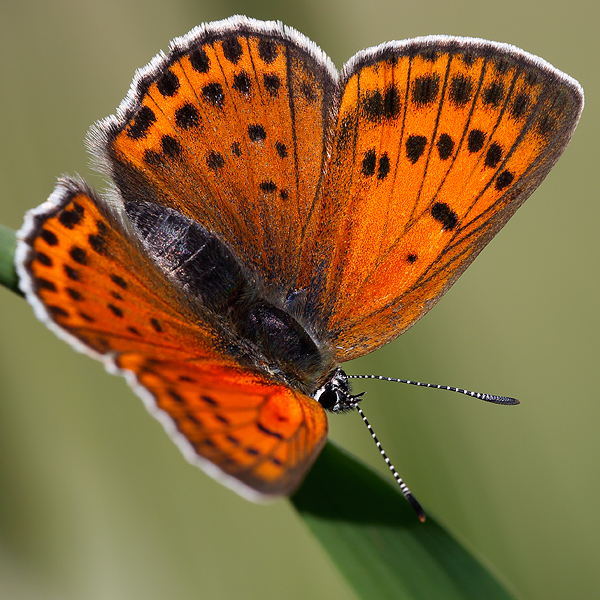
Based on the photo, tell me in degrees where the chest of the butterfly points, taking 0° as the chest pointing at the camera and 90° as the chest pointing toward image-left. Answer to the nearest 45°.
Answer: approximately 315°
